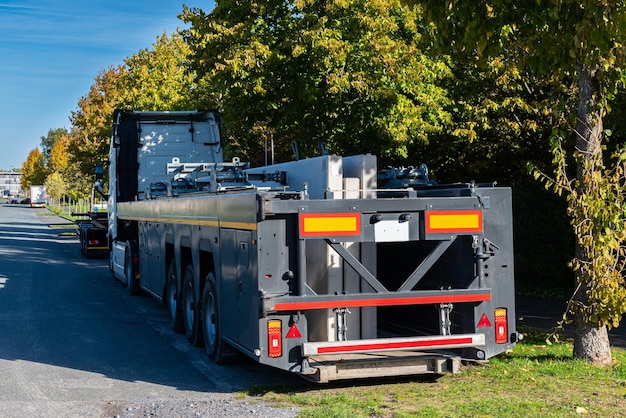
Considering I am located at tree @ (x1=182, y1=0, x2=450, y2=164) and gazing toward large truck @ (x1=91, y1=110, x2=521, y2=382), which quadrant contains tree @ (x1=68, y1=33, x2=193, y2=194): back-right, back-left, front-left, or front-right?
back-right

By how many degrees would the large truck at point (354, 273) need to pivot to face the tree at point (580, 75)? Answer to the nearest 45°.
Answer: approximately 135° to its right

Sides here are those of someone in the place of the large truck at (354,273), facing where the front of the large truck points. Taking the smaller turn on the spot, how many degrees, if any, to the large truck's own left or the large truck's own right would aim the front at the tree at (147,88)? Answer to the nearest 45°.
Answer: approximately 45° to the large truck's own right

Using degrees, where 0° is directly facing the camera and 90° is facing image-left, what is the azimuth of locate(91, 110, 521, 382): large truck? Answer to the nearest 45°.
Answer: approximately 135°

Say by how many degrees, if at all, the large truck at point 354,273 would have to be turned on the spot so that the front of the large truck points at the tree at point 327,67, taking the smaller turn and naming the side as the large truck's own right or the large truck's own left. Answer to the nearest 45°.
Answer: approximately 45° to the large truck's own right
